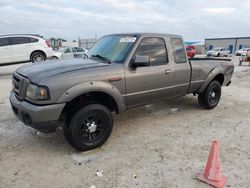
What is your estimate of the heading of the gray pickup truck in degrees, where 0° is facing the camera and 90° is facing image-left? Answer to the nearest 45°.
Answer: approximately 45°

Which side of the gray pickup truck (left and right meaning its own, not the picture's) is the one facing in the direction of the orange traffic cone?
left

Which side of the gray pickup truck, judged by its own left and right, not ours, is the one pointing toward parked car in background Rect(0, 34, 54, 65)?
right
